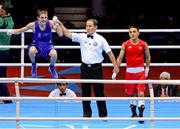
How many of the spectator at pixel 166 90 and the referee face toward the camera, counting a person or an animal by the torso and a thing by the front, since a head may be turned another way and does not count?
2

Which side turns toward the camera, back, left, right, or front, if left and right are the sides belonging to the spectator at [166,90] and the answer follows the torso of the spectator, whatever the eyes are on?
front

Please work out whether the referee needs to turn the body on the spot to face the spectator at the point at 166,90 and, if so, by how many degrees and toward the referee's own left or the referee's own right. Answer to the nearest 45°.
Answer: approximately 135° to the referee's own left

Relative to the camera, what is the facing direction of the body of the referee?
toward the camera

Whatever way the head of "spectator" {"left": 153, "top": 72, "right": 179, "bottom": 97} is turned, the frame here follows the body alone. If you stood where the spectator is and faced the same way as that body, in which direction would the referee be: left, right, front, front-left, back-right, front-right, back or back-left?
front-right

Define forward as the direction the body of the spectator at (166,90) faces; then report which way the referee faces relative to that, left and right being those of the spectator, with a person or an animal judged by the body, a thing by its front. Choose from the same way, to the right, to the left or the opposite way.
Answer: the same way
